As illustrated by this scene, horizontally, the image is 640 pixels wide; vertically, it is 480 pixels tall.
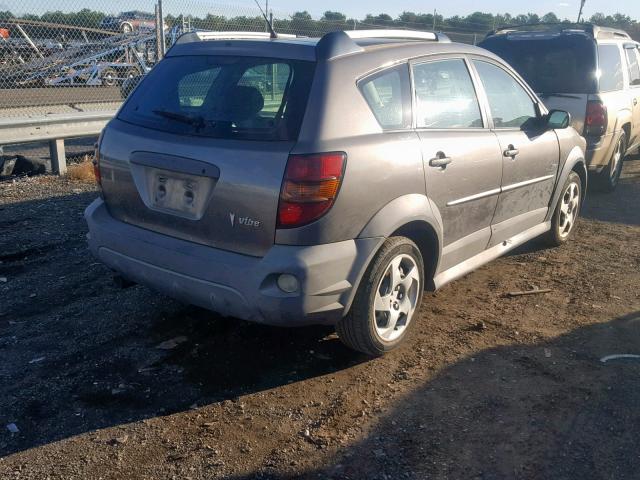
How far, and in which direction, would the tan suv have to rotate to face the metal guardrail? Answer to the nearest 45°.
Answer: approximately 135° to its left

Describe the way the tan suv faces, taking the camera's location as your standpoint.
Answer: facing away from the viewer and to the right of the viewer
